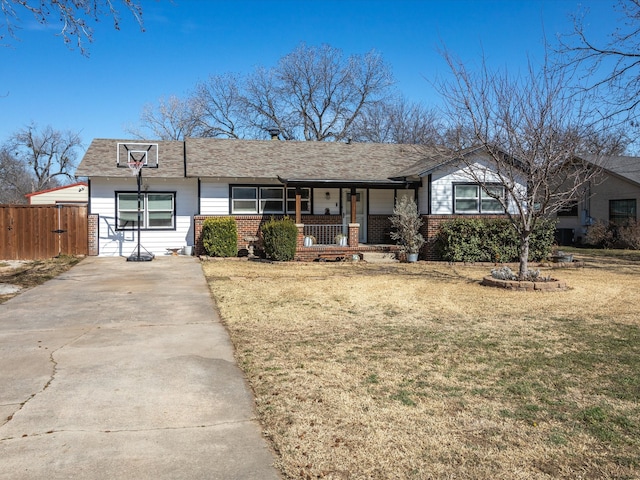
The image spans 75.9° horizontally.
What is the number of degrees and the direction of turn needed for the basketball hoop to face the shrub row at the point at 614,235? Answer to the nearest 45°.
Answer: approximately 90° to its left

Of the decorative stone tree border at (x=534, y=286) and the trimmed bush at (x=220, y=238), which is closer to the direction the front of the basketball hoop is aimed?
the decorative stone tree border

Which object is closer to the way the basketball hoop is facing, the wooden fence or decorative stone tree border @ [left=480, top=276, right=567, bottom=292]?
the decorative stone tree border

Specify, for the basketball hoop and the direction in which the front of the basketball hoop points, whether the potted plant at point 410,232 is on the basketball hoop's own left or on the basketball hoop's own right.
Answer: on the basketball hoop's own left

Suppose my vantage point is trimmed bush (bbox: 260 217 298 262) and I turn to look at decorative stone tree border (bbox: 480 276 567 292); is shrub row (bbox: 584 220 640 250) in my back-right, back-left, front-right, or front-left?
front-left

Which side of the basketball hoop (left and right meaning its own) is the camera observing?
front

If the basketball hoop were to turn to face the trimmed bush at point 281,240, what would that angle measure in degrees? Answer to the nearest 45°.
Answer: approximately 45° to its left

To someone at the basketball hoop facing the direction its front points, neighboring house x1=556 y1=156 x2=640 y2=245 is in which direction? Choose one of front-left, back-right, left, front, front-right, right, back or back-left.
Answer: left

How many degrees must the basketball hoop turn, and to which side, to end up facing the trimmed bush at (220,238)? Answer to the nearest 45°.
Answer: approximately 90° to its left

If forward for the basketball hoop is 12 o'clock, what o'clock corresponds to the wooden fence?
The wooden fence is roughly at 4 o'clock from the basketball hoop.

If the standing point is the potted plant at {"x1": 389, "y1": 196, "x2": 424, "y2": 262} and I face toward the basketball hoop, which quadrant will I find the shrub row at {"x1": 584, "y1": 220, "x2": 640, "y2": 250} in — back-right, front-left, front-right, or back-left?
back-right
